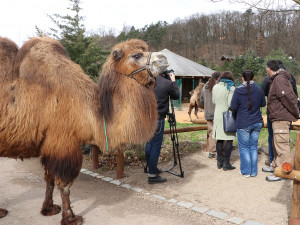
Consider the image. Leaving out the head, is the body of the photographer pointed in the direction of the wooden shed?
no

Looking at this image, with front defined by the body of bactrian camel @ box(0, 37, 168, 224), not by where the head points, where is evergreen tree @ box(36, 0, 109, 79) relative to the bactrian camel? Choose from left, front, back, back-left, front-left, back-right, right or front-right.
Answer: left

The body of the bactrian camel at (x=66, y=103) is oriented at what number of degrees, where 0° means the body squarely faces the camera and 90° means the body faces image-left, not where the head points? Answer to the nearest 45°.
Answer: approximately 270°

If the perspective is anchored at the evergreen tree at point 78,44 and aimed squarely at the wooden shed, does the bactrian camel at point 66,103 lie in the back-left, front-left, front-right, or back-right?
back-right

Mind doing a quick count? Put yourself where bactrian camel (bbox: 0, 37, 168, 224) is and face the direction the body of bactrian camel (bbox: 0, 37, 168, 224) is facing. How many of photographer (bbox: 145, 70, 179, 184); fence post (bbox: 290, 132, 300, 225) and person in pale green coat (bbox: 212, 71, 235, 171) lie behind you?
0

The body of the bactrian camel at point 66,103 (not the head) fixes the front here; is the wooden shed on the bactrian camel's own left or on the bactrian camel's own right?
on the bactrian camel's own left

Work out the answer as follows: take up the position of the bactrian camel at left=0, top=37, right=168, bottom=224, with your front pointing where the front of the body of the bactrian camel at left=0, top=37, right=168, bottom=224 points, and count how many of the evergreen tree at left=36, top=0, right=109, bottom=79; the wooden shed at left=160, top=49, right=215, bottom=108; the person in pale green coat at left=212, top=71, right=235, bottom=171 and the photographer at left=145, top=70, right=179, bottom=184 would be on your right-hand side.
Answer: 0

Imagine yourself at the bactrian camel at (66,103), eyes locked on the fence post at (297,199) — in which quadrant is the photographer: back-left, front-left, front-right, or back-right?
front-left

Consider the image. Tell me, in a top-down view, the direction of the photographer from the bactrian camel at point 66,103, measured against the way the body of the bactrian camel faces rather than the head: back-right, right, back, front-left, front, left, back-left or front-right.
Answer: front-left
